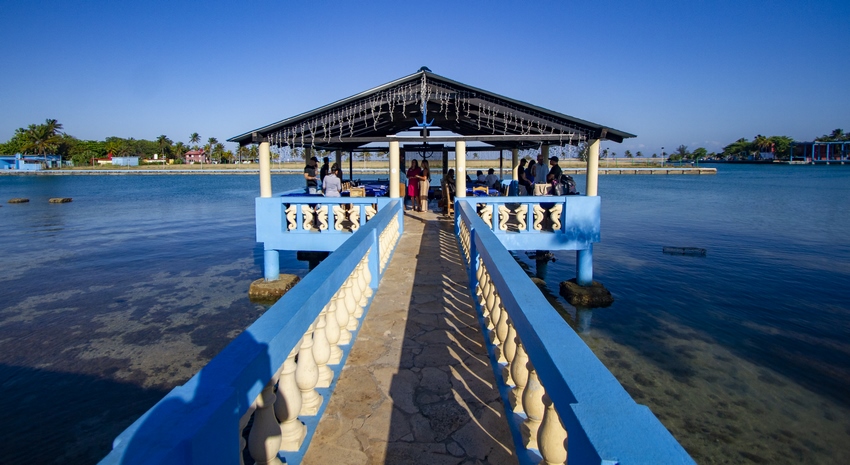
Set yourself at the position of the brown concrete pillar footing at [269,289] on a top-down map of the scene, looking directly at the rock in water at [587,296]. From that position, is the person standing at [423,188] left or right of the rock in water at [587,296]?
left

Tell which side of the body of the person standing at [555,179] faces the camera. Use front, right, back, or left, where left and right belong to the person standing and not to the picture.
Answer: left
